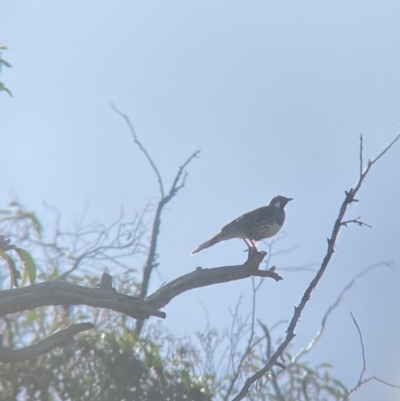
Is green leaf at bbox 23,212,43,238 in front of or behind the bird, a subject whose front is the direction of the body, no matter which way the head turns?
behind

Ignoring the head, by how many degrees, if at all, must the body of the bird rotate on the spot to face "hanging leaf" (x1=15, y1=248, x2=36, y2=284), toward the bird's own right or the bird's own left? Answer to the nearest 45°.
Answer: approximately 135° to the bird's own right

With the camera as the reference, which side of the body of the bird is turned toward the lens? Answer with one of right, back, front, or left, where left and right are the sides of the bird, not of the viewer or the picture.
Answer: right
